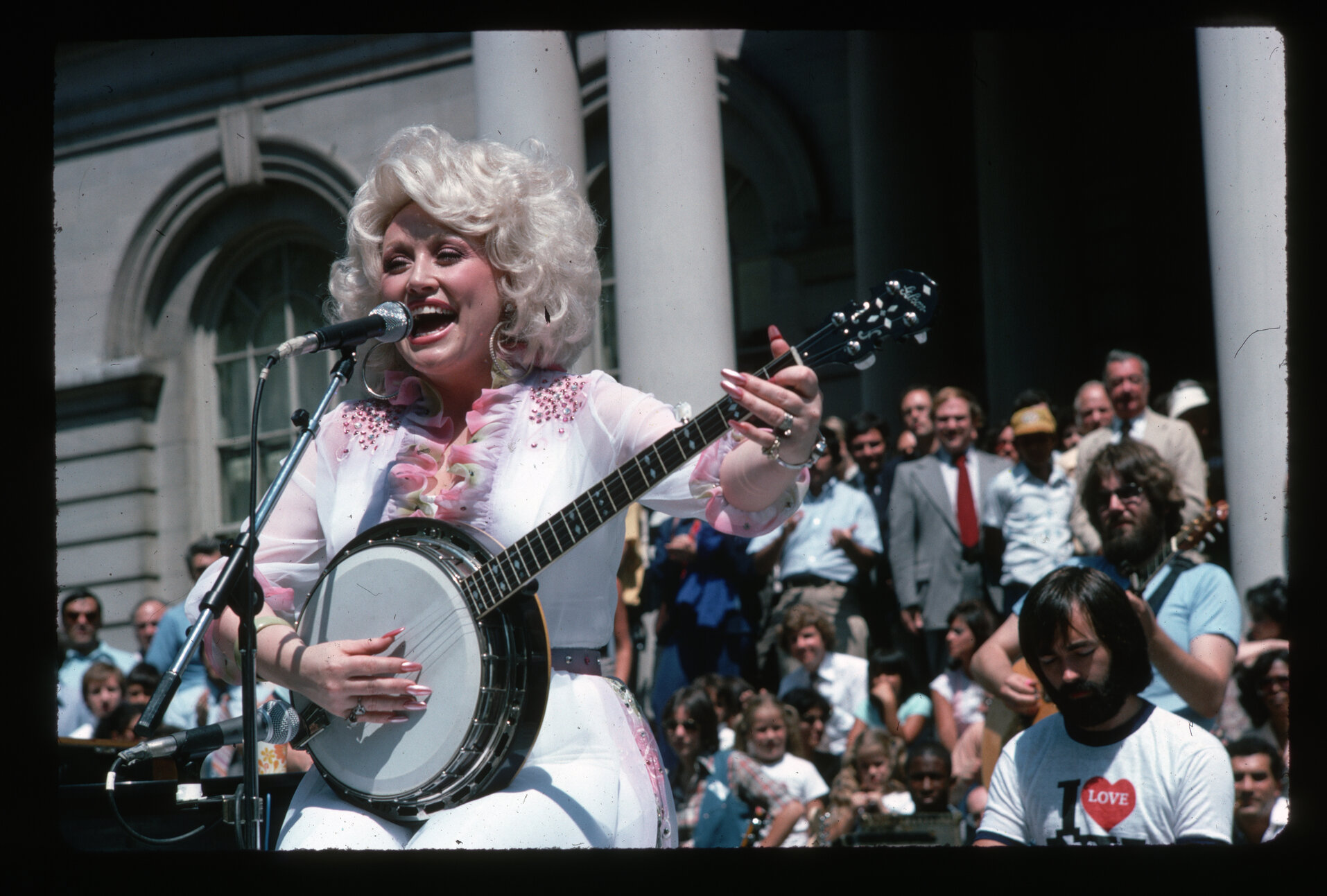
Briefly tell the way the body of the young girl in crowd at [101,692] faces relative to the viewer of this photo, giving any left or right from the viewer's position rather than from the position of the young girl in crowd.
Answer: facing the viewer

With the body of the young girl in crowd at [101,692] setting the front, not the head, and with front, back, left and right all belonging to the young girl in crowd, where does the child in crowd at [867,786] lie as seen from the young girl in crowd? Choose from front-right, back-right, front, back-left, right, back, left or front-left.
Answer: front-left

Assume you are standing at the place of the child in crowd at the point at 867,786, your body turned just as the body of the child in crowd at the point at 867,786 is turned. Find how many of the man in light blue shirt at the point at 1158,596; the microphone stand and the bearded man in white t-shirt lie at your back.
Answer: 0

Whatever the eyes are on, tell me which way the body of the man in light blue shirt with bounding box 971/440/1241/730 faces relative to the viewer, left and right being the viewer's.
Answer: facing the viewer and to the left of the viewer

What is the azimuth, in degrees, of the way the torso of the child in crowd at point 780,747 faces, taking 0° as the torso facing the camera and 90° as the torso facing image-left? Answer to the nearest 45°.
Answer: approximately 0°

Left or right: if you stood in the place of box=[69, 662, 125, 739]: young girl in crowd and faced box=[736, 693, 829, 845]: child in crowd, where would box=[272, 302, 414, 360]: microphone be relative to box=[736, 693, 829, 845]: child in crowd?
right

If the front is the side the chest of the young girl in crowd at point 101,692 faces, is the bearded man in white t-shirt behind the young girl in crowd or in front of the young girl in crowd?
in front

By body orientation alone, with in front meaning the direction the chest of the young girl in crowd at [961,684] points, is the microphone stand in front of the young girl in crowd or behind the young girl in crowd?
in front

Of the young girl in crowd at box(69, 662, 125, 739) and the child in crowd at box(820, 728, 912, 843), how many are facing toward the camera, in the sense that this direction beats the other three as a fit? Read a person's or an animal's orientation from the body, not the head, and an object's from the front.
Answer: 2

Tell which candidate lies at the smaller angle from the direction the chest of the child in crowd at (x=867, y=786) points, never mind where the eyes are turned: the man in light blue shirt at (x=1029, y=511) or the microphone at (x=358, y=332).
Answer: the microphone

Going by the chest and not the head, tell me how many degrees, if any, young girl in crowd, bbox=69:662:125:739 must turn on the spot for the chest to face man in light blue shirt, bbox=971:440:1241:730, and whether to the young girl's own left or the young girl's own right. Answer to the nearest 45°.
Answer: approximately 45° to the young girl's own left

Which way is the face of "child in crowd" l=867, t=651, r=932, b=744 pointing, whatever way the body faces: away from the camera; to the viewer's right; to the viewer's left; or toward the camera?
toward the camera

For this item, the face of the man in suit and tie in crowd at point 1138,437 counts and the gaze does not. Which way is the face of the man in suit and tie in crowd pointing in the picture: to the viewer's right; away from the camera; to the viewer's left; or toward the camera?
toward the camera

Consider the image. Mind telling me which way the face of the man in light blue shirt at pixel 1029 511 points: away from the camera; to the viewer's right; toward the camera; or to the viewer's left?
toward the camera

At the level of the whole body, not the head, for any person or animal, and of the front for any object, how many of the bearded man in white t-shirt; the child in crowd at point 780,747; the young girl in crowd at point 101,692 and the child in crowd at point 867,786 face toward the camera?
4
